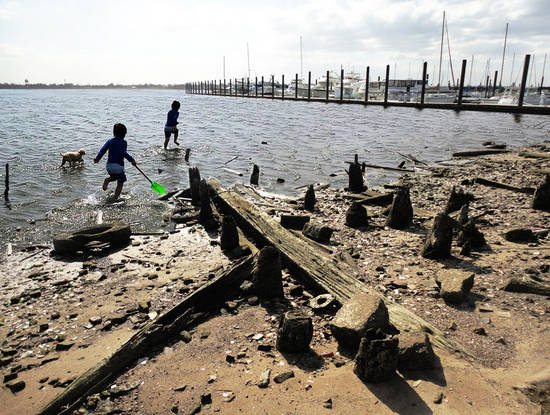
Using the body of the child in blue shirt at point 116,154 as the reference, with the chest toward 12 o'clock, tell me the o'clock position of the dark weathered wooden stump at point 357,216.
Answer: The dark weathered wooden stump is roughly at 3 o'clock from the child in blue shirt.

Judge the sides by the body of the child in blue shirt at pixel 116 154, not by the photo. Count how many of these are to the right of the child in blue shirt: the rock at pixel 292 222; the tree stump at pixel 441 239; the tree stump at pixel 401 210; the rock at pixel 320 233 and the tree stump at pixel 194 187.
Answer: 5

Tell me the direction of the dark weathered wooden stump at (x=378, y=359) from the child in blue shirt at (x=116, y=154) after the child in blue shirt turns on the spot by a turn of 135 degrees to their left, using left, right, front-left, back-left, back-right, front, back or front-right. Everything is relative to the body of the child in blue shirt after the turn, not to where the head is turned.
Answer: left

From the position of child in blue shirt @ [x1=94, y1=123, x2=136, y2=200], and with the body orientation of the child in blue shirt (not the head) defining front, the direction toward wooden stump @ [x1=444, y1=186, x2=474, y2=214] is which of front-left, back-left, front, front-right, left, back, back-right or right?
right

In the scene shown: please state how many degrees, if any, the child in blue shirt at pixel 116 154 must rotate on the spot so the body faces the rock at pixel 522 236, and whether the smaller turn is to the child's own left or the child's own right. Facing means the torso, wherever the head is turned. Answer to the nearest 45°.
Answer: approximately 90° to the child's own right

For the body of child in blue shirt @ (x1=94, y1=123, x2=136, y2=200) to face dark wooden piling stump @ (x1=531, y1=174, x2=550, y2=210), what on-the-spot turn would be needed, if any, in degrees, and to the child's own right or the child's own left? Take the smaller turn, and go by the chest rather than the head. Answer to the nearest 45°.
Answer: approximately 90° to the child's own right

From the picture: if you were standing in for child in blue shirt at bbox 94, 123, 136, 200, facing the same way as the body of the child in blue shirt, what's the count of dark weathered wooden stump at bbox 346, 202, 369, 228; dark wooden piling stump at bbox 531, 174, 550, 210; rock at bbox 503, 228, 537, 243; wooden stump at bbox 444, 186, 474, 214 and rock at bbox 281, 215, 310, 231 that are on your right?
5

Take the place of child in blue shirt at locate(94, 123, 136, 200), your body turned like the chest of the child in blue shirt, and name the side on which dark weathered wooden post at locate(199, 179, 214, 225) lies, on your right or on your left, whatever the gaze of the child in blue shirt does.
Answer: on your right

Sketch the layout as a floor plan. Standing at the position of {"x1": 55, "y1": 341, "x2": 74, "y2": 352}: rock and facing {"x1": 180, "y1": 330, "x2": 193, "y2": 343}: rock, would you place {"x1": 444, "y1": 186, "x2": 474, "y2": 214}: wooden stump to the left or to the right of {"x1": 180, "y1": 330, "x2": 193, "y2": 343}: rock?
left

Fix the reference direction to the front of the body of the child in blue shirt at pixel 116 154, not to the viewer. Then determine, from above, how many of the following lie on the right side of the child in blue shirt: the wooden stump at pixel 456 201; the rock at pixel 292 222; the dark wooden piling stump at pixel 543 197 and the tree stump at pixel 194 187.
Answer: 4

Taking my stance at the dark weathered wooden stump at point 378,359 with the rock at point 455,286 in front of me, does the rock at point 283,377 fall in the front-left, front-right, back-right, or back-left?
back-left
